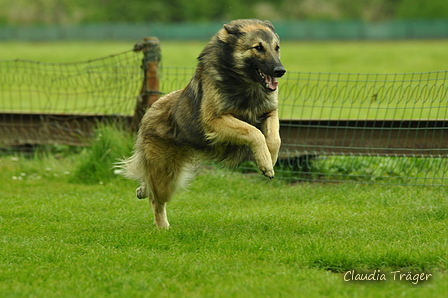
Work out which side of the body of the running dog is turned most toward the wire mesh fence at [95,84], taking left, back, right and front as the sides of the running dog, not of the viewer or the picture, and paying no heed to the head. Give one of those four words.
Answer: back

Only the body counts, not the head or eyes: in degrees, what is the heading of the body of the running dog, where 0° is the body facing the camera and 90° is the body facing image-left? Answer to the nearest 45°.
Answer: approximately 315°
